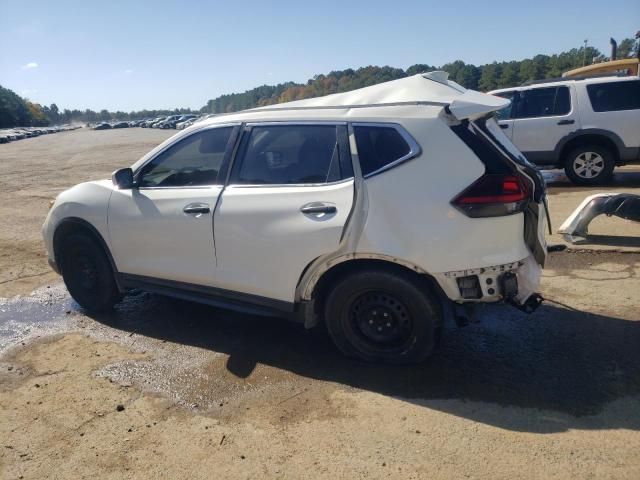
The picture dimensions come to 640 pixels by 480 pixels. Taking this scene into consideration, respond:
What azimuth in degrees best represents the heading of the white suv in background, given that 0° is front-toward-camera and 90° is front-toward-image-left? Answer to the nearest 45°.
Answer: approximately 90°

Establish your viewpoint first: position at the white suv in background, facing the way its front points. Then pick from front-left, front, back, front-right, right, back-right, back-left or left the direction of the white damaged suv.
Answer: left
